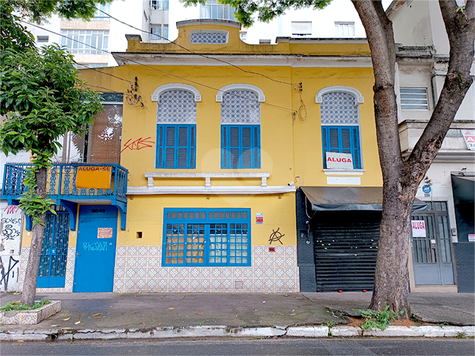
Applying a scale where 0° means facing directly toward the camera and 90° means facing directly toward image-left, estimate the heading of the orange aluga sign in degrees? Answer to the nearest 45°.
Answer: approximately 0°

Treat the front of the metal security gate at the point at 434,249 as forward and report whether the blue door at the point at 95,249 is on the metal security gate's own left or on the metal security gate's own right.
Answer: on the metal security gate's own right

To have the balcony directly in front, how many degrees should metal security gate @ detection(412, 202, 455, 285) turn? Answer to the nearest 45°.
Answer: approximately 45° to its right

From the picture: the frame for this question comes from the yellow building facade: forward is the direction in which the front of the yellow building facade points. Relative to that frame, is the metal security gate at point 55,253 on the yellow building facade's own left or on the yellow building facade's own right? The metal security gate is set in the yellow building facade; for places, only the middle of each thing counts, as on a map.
on the yellow building facade's own right

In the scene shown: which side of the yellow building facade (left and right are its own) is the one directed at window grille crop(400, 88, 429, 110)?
left

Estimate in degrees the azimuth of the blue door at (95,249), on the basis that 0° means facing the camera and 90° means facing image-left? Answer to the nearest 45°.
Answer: approximately 0°
